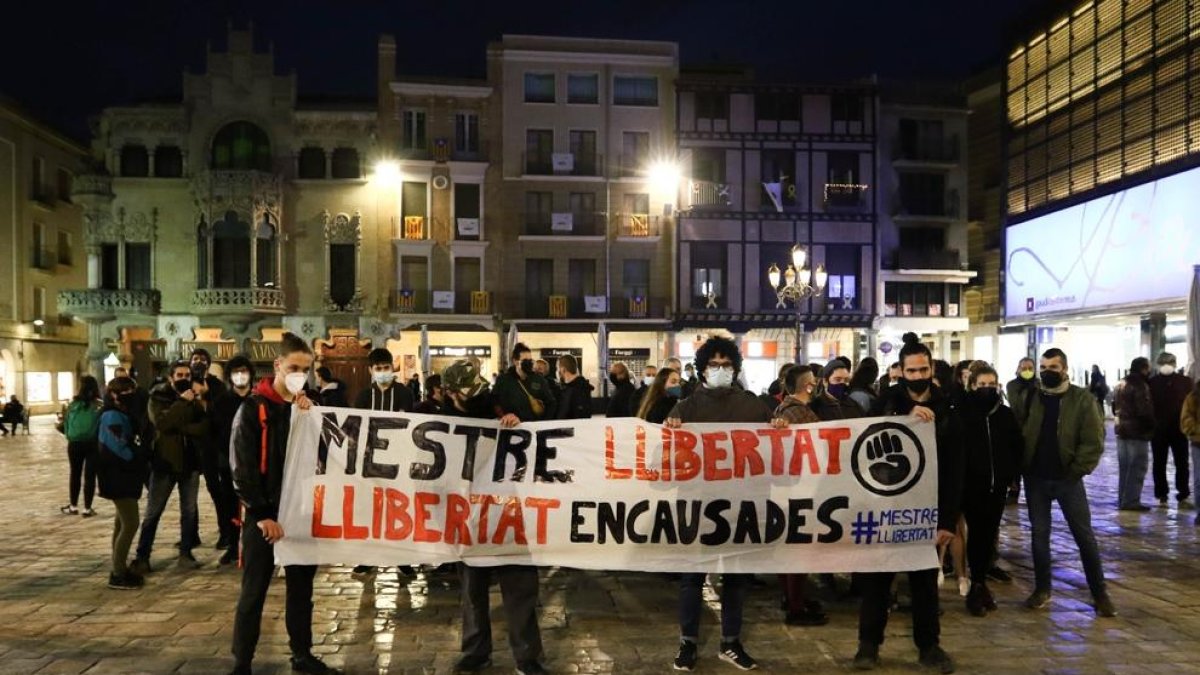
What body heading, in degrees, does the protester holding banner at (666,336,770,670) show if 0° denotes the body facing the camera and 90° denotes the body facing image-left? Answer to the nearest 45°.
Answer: approximately 0°

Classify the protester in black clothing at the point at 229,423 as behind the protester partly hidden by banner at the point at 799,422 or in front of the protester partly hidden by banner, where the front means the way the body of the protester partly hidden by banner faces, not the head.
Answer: behind

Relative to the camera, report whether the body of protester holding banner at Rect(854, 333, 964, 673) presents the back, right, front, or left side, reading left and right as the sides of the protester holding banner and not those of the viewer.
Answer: front

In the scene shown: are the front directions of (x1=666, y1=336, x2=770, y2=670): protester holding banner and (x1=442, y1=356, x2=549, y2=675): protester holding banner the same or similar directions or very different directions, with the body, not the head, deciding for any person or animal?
same or similar directions

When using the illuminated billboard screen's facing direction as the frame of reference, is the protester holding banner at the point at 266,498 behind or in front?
in front

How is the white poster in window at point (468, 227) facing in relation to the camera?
toward the camera

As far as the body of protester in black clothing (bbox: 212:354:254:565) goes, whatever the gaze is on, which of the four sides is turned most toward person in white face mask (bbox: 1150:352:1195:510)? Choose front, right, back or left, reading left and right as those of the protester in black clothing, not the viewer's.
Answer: left

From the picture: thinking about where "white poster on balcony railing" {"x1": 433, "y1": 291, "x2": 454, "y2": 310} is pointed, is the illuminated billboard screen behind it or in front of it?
in front

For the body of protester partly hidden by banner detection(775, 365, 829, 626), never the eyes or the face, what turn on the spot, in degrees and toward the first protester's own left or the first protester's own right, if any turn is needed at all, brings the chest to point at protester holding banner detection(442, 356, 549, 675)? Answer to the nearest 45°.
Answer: approximately 135° to the first protester's own right

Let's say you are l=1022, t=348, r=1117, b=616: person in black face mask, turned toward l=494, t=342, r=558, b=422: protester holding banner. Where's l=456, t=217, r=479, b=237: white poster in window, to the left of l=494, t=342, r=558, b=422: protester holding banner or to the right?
right

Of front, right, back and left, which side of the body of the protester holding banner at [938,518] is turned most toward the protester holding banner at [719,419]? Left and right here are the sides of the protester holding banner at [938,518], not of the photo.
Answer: right

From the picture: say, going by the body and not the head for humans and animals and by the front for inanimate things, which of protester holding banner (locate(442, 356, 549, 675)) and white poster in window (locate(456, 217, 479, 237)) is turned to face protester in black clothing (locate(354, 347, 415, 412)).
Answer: the white poster in window

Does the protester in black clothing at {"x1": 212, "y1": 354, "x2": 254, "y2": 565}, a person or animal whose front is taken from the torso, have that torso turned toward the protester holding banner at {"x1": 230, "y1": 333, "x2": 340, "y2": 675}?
yes

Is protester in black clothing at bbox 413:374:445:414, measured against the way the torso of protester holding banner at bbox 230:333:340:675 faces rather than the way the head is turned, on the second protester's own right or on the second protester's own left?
on the second protester's own left

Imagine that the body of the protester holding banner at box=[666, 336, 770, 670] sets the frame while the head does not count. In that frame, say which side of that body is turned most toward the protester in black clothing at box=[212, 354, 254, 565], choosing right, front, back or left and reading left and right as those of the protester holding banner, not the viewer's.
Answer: right
